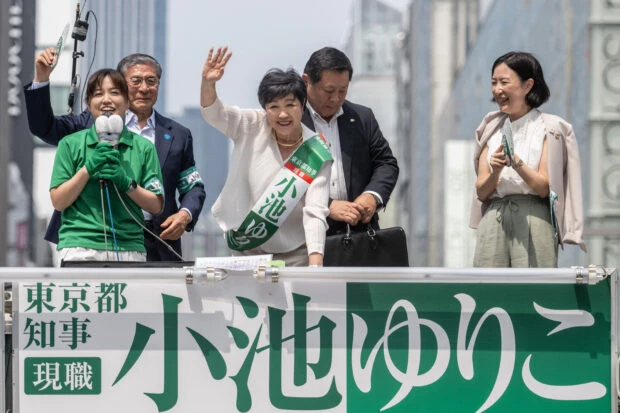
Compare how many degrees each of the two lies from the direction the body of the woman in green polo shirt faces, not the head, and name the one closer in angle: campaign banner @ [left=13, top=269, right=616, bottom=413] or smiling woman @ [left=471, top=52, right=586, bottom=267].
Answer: the campaign banner

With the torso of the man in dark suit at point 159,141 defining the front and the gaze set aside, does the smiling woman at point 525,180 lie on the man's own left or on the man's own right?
on the man's own left

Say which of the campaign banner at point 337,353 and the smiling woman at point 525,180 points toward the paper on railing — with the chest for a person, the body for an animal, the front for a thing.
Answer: the smiling woman

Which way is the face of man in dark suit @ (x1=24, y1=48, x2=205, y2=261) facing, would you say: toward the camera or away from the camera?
toward the camera

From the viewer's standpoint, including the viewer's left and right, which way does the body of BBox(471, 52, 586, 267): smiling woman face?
facing the viewer and to the left of the viewer

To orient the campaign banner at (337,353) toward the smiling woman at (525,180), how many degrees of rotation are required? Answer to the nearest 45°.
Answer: approximately 135° to its left

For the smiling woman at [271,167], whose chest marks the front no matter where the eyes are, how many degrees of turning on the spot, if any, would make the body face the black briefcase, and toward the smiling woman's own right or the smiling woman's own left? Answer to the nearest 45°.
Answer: approximately 90° to the smiling woman's own left

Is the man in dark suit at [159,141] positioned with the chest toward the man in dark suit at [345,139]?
no

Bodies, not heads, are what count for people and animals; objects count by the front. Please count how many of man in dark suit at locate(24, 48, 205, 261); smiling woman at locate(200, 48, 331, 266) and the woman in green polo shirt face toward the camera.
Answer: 3

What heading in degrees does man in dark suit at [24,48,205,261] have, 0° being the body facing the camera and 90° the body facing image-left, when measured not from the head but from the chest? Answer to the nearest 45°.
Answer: approximately 0°

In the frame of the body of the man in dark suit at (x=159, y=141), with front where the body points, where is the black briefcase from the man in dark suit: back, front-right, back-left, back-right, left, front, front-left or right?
front-left

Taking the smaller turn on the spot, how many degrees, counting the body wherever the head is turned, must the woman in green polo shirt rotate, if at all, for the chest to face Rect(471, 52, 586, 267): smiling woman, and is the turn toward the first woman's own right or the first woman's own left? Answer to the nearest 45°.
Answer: approximately 90° to the first woman's own left

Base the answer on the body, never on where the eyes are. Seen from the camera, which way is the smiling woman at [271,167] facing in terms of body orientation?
toward the camera

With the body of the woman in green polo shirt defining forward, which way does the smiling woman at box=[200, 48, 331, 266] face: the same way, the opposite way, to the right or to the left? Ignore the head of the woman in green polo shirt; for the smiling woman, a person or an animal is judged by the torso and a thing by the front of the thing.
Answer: the same way

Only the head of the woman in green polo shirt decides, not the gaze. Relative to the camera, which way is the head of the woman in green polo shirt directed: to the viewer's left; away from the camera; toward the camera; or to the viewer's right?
toward the camera

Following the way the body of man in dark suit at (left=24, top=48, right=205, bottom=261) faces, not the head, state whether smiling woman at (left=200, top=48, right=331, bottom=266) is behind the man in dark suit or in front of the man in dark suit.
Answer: in front

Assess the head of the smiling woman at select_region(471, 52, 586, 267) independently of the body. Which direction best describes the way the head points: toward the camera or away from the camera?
toward the camera
